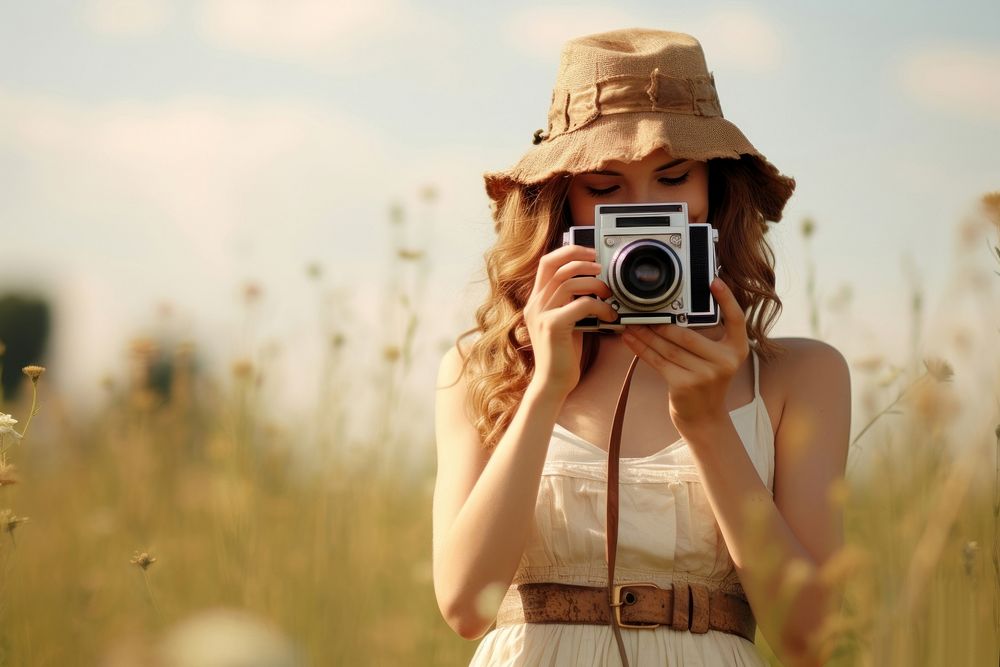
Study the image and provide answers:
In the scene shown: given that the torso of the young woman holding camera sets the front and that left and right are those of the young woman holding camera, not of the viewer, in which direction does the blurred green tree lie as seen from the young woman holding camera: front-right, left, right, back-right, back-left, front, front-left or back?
back-right

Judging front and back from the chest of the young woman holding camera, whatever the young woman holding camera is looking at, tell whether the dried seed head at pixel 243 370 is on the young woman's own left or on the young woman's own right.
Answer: on the young woman's own right

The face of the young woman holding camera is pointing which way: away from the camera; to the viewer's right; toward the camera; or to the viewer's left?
toward the camera

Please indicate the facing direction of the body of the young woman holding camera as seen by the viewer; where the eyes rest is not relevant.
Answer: toward the camera

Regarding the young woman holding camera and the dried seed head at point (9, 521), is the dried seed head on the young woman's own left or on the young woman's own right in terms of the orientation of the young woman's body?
on the young woman's own right

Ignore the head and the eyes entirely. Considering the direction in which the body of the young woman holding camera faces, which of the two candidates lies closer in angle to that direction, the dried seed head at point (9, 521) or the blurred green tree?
the dried seed head

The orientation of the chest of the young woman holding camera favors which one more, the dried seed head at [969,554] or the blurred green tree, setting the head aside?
the dried seed head

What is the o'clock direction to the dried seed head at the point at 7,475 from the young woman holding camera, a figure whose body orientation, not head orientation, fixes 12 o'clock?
The dried seed head is roughly at 2 o'clock from the young woman holding camera.

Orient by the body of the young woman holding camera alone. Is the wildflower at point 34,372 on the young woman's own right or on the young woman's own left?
on the young woman's own right
